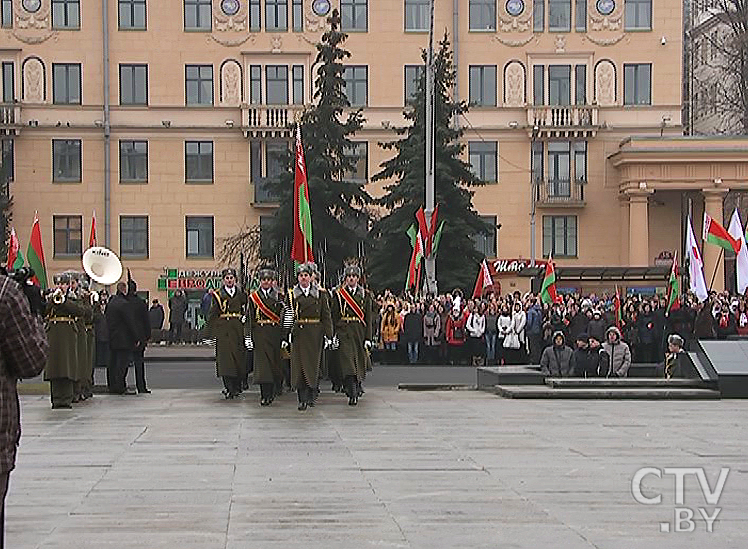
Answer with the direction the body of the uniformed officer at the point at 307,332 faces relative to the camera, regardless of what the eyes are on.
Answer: toward the camera

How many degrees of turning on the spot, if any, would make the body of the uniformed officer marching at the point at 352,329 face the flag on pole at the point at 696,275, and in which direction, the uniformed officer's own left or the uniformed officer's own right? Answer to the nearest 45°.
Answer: approximately 135° to the uniformed officer's own left

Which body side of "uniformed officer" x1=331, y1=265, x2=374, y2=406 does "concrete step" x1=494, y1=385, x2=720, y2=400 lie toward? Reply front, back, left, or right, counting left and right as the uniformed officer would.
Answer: left

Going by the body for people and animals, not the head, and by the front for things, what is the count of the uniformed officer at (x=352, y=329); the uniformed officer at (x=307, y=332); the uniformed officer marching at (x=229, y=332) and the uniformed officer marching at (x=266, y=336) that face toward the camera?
4

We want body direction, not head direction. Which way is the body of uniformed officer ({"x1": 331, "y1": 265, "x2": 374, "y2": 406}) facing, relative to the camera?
toward the camera

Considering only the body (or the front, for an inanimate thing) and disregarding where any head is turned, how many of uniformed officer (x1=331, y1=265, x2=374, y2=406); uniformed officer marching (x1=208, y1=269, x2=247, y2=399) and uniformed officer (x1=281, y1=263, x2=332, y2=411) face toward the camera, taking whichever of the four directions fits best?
3

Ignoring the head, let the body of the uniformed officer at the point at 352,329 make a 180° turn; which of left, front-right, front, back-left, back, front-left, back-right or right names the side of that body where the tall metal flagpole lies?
front

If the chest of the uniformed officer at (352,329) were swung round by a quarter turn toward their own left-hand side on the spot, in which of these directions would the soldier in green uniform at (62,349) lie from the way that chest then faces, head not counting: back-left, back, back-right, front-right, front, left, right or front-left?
back

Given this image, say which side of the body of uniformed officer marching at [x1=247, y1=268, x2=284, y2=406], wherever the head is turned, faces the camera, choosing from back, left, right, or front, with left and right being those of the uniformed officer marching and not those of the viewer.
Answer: front
